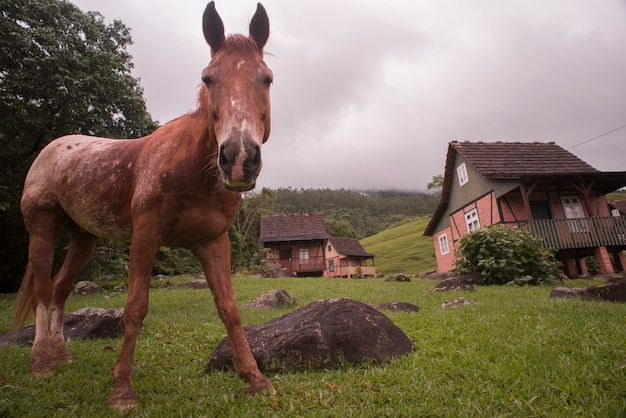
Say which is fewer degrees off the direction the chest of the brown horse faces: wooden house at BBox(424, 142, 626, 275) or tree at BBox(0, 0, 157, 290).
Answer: the wooden house

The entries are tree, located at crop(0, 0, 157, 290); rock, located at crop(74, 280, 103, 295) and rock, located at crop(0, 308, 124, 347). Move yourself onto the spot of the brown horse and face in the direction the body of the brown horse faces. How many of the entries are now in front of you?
0

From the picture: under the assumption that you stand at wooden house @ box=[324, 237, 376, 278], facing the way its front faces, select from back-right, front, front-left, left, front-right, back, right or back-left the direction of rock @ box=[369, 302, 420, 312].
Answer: front-right

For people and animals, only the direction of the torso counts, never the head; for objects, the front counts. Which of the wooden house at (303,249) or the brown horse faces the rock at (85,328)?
the wooden house

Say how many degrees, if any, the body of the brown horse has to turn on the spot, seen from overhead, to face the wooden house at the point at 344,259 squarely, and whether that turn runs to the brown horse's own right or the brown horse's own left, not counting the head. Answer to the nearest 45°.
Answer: approximately 90° to the brown horse's own left

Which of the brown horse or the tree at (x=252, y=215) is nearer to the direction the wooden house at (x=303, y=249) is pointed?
the brown horse

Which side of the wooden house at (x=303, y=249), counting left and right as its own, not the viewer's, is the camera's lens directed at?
front

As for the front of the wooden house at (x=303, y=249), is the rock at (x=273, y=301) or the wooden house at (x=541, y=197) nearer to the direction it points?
the rock

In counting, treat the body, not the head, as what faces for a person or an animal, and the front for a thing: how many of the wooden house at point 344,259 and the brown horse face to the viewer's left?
0

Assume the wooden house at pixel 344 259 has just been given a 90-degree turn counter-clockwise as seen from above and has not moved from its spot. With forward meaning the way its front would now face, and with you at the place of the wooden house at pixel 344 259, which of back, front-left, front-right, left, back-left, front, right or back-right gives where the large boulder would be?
back-right

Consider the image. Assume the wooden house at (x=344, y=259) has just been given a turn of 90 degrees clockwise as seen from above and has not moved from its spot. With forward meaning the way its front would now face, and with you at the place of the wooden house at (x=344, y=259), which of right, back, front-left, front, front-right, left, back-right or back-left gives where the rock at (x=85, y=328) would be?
front-left

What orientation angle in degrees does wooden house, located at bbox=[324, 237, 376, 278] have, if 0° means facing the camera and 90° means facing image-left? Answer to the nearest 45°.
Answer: approximately 315°

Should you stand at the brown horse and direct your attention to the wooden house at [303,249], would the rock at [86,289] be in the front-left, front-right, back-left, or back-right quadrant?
front-left

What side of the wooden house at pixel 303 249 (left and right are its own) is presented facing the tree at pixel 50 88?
front

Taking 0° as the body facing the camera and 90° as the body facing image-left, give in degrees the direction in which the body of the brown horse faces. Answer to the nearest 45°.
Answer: approximately 315°

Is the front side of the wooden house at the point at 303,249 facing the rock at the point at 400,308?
yes

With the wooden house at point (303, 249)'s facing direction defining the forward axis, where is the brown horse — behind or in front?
in front
